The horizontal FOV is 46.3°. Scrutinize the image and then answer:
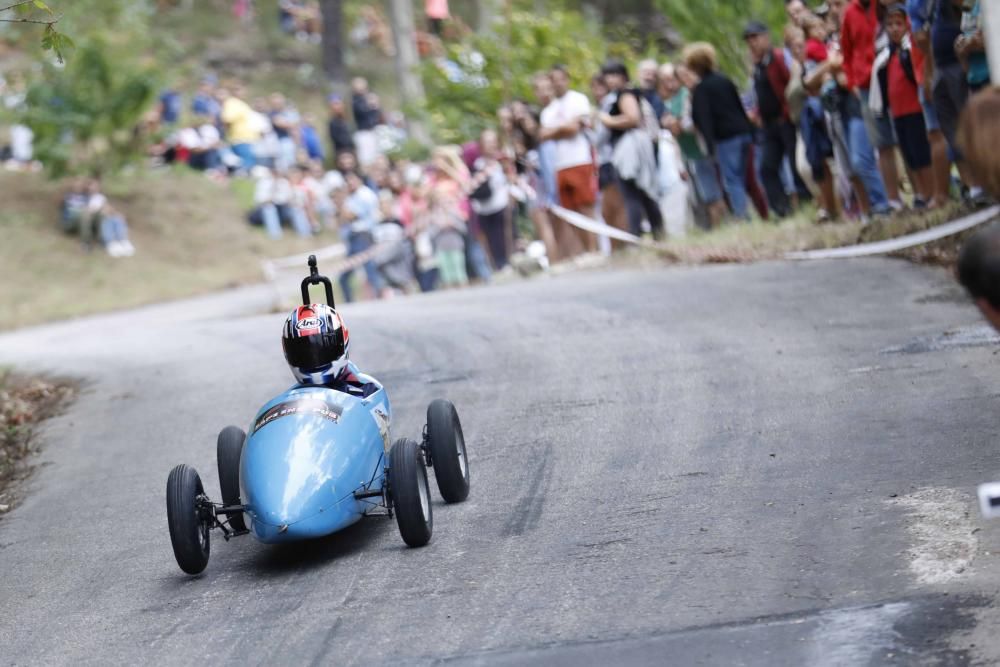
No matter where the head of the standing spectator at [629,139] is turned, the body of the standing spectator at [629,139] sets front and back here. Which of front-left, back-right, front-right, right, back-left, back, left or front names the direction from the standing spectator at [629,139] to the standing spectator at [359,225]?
front-right

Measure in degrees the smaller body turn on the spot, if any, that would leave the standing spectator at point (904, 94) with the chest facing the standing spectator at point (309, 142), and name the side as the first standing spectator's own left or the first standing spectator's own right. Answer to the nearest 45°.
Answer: approximately 90° to the first standing spectator's own right

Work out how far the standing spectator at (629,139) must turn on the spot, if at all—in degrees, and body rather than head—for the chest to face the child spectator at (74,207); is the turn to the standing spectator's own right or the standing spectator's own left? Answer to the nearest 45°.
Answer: approximately 45° to the standing spectator's own right

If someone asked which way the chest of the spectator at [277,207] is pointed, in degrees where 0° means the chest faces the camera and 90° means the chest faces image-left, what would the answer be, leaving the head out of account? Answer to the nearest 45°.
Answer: approximately 315°

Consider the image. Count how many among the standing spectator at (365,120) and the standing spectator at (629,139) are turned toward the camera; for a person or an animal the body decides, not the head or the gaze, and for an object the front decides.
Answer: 1

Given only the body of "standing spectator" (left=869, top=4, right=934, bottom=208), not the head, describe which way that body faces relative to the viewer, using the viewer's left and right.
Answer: facing the viewer and to the left of the viewer

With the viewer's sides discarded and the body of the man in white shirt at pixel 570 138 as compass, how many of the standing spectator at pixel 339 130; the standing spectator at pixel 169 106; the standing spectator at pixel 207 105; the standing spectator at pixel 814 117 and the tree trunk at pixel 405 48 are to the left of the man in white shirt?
1

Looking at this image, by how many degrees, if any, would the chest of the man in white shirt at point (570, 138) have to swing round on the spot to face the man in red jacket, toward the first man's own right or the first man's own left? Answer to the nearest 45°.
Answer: approximately 90° to the first man's own left

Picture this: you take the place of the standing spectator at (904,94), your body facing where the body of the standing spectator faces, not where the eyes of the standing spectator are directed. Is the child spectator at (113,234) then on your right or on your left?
on your right

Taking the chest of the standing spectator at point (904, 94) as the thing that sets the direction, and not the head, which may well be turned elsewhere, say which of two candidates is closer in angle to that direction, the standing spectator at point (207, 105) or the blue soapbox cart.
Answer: the blue soapbox cart
